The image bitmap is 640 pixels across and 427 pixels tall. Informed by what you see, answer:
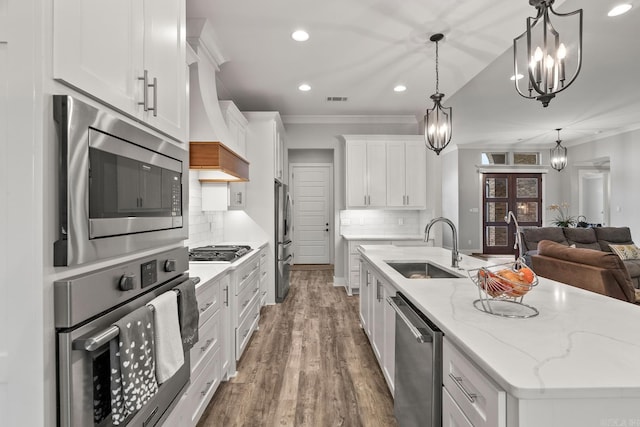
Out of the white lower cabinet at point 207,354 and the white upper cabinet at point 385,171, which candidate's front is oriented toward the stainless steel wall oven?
the white upper cabinet

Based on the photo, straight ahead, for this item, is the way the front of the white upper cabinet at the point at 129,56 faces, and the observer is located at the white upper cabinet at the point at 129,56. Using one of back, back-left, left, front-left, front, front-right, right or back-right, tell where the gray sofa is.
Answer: front-left

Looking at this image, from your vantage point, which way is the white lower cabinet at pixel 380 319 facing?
to the viewer's left

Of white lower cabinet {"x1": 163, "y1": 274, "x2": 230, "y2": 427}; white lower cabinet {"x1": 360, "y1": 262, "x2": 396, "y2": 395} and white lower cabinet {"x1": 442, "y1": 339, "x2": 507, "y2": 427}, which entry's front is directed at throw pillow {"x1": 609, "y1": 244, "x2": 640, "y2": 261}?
white lower cabinet {"x1": 163, "y1": 274, "x2": 230, "y2": 427}

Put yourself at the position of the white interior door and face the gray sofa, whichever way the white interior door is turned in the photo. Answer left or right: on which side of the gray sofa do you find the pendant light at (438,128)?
right

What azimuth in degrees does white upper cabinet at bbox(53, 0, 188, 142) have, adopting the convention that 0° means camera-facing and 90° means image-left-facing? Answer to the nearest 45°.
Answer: approximately 315°

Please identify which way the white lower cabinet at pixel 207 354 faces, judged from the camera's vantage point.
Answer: facing to the right of the viewer

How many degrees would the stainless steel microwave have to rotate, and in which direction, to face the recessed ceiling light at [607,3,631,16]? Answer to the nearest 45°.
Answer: approximately 45° to its left

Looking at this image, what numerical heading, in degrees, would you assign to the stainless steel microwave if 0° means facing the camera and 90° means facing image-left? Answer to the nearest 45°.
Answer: approximately 315°

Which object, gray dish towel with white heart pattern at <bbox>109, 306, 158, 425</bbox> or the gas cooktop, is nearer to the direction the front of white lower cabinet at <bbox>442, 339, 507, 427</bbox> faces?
the gray dish towel with white heart pattern

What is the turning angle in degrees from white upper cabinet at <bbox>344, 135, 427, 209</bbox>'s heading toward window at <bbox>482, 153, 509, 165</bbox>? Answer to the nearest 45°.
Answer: approximately 135° to its left

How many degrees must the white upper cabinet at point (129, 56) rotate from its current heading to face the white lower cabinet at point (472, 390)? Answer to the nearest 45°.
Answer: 0° — it already faces it

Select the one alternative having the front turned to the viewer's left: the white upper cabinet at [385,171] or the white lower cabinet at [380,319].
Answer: the white lower cabinet
